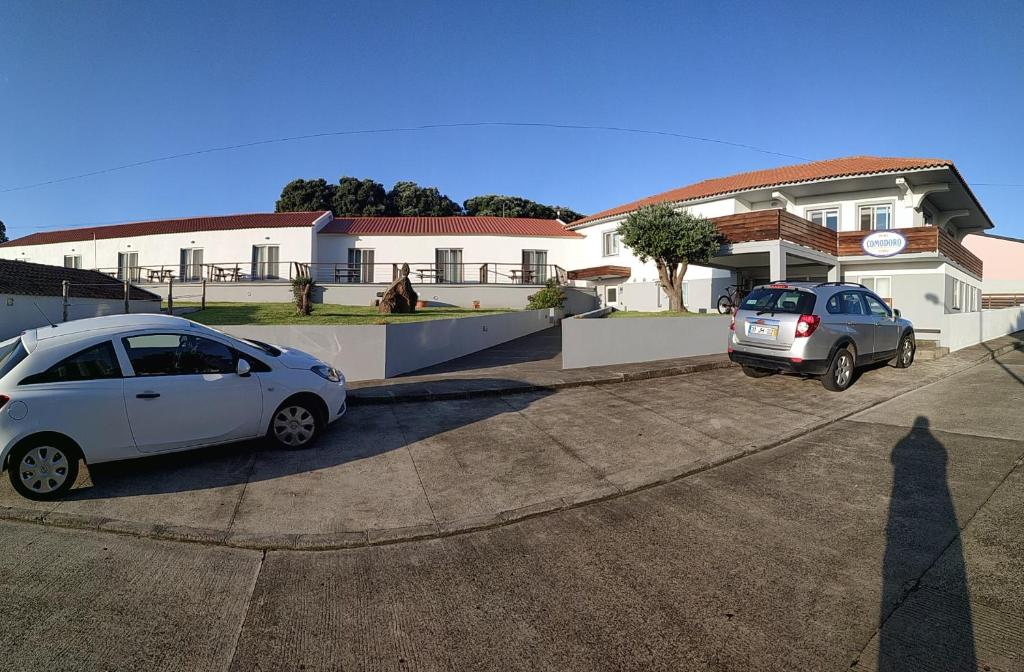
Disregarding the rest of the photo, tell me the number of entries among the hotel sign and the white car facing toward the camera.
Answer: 1

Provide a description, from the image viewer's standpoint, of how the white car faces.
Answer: facing to the right of the viewer

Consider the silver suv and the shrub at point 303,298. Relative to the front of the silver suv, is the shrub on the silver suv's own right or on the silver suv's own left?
on the silver suv's own left

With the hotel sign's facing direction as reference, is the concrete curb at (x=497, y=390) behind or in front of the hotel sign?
in front

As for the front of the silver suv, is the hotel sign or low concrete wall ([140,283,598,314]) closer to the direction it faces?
the hotel sign

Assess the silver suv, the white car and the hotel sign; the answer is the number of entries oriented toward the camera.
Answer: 1

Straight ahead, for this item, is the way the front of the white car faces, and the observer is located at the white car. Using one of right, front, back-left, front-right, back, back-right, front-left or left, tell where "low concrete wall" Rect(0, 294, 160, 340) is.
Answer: left

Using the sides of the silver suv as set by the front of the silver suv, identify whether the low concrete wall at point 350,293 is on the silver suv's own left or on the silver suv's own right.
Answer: on the silver suv's own left

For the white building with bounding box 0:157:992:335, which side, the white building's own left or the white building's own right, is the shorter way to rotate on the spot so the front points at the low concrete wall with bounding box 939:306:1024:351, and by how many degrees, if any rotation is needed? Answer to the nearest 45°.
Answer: approximately 45° to the white building's own left

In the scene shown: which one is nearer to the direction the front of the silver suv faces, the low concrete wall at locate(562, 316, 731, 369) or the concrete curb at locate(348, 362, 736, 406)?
the low concrete wall

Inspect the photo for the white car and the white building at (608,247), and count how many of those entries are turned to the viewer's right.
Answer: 1

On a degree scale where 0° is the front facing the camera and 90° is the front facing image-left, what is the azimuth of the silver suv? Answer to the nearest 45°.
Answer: approximately 225°

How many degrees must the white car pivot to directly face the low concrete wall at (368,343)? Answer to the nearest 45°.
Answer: approximately 45° to its left

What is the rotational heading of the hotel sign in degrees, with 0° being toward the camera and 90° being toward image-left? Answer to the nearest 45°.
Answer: approximately 0°

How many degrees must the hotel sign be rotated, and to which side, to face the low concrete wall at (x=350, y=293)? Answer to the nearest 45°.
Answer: approximately 90° to its right
